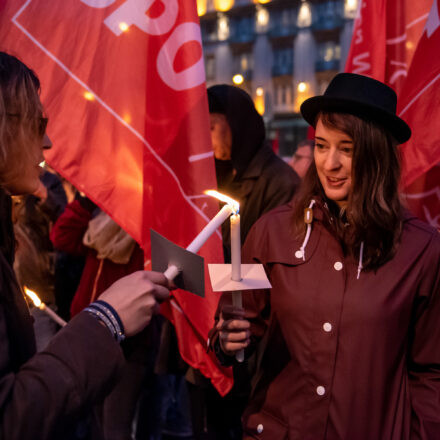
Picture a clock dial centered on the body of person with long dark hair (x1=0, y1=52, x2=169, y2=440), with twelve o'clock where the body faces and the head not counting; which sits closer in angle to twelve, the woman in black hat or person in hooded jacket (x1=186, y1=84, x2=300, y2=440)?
the woman in black hat

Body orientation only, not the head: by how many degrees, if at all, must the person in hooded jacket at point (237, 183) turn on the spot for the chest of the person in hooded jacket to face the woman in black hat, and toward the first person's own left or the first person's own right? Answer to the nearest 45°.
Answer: approximately 45° to the first person's own left

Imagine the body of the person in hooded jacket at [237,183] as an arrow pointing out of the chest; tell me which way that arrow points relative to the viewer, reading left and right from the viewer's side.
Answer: facing the viewer and to the left of the viewer

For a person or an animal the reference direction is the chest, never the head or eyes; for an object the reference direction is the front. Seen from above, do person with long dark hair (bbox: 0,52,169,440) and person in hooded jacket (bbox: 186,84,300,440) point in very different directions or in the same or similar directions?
very different directions

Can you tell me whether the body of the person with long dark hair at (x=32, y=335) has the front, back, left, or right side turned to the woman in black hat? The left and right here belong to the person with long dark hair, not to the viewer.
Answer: front

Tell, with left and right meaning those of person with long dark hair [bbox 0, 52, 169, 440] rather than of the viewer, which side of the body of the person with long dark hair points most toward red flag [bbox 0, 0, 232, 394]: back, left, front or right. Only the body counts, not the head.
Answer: left

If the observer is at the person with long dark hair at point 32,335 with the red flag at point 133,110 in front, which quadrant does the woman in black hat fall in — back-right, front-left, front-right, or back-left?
front-right

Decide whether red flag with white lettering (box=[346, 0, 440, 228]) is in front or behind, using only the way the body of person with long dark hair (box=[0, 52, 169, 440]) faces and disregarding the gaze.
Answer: in front

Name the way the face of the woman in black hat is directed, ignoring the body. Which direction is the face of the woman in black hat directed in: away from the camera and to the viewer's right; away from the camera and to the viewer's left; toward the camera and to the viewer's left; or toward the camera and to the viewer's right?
toward the camera and to the viewer's left

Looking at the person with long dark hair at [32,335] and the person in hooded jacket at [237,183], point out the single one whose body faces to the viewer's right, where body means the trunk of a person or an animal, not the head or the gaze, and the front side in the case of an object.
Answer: the person with long dark hair

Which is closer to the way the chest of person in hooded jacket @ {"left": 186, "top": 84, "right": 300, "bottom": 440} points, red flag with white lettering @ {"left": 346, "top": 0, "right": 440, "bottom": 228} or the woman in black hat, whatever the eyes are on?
the woman in black hat

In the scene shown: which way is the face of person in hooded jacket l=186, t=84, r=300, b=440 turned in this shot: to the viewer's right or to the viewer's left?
to the viewer's left

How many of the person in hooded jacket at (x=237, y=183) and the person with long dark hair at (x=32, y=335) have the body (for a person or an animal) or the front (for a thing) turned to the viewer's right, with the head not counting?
1

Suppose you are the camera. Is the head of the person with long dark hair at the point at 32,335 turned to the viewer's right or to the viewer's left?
to the viewer's right

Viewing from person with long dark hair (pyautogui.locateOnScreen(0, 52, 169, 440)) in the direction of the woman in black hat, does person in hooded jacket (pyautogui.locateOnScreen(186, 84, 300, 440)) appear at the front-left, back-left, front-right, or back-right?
front-left

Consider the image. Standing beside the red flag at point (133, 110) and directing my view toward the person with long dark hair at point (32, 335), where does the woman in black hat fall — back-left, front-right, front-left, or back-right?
front-left

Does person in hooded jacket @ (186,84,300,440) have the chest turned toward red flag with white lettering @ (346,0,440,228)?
no

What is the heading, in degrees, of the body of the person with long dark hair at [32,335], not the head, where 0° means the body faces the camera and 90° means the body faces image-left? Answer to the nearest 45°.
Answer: approximately 270°
